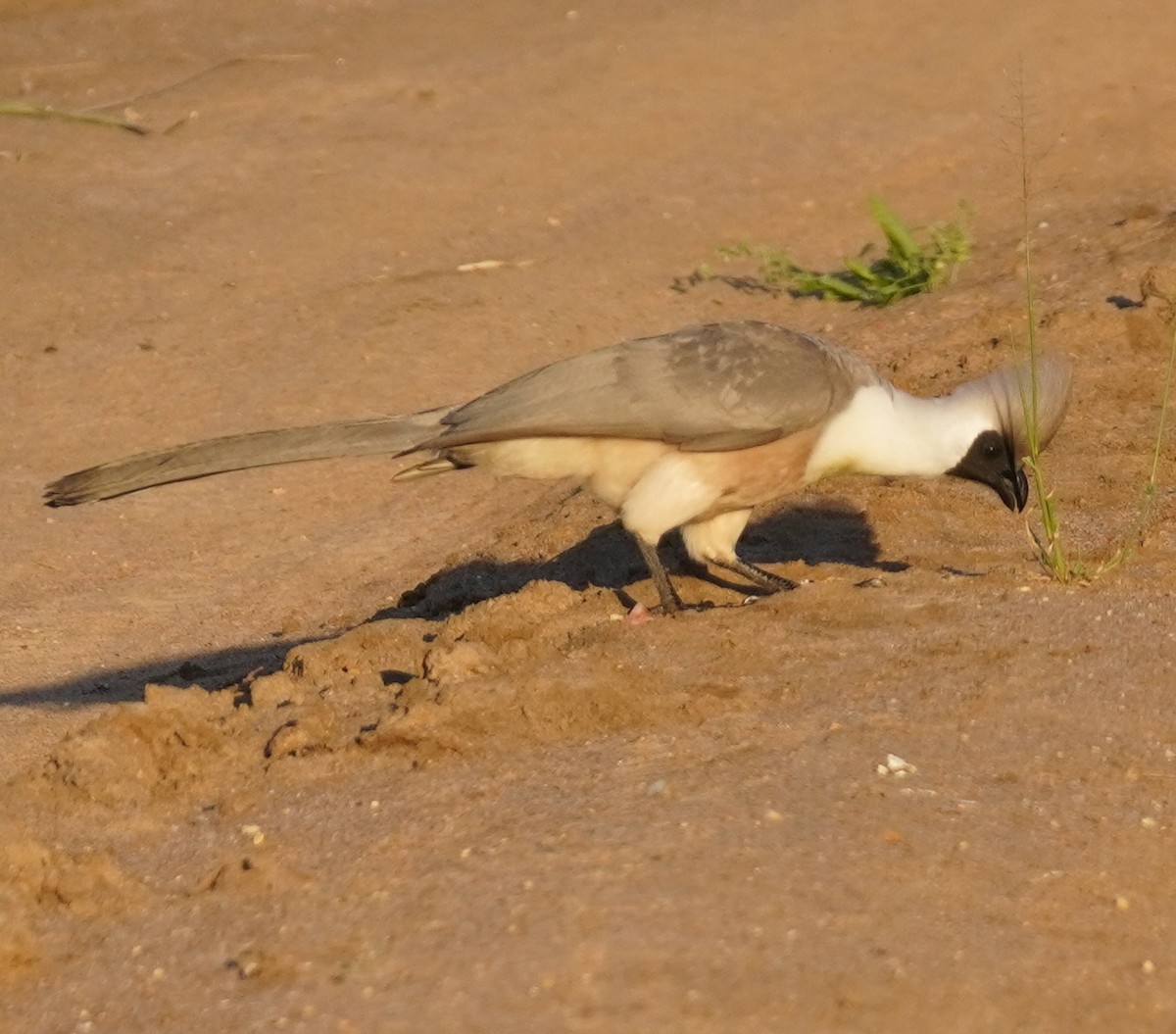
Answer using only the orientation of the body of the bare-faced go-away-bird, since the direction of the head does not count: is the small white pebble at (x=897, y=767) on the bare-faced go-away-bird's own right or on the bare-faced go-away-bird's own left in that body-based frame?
on the bare-faced go-away-bird's own right

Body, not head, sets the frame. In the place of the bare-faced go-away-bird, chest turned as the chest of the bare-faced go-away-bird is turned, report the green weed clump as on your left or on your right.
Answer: on your left

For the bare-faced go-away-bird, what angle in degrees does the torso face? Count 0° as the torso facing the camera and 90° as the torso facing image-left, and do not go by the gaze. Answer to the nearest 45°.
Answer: approximately 270°

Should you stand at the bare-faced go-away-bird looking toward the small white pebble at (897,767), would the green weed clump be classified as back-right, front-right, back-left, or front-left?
back-left

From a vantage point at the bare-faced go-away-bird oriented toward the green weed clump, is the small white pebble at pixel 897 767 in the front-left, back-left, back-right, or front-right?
back-right
